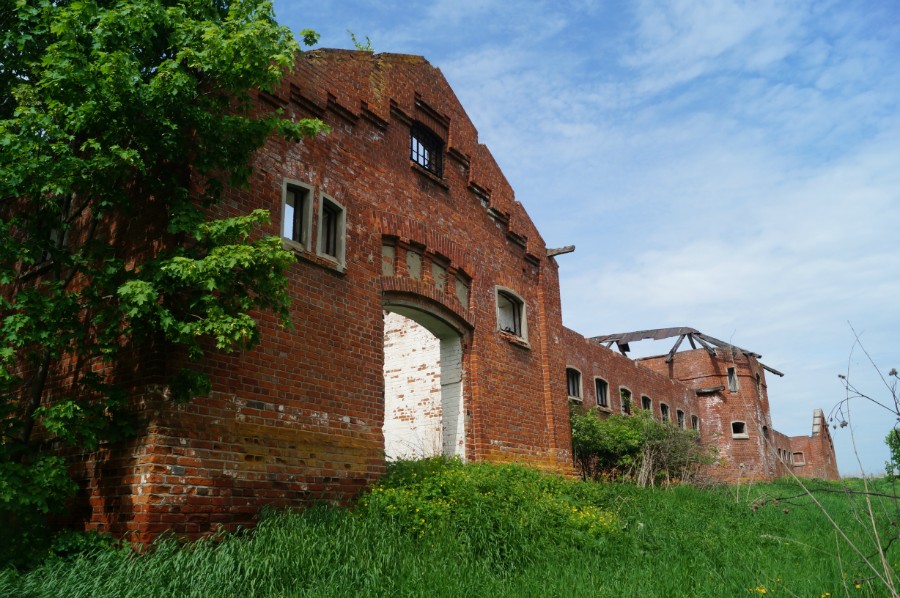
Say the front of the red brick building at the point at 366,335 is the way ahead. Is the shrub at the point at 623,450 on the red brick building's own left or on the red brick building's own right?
on the red brick building's own left

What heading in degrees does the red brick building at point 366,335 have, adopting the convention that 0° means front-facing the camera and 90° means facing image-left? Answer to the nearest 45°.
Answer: approximately 315°

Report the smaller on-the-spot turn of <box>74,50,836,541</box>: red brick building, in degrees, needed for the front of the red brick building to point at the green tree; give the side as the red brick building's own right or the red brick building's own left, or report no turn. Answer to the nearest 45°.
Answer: approximately 90° to the red brick building's own right
